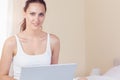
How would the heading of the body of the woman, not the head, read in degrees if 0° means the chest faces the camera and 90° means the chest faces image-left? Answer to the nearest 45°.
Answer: approximately 0°
